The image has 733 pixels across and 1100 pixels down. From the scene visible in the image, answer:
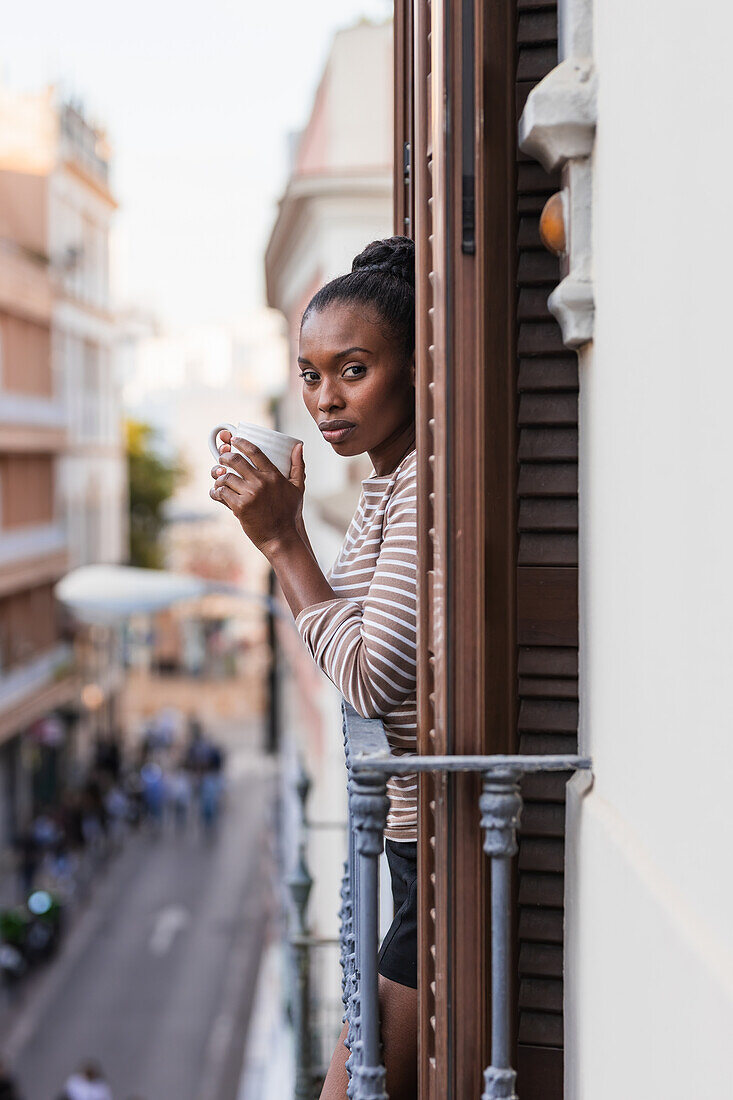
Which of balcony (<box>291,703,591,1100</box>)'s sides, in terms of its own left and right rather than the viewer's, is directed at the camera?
left

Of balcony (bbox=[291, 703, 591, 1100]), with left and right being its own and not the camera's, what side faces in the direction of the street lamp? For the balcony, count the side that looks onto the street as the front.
right

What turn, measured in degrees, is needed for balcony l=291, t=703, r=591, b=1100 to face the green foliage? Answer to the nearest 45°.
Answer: approximately 90° to its right
